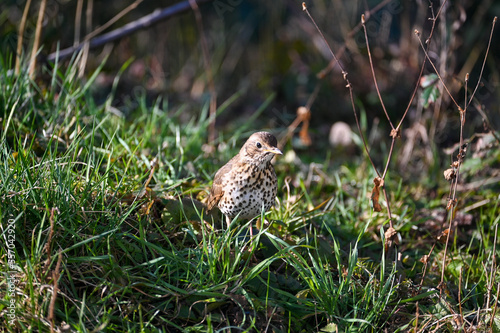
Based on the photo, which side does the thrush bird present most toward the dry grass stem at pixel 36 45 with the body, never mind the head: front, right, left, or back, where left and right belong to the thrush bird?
back

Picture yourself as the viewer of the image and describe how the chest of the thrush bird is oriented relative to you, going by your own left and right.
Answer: facing the viewer and to the right of the viewer
